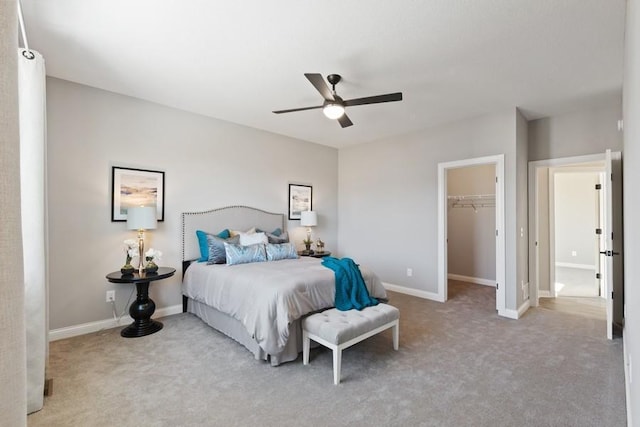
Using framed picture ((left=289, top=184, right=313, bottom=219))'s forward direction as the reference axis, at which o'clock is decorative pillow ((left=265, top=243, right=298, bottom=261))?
The decorative pillow is roughly at 2 o'clock from the framed picture.

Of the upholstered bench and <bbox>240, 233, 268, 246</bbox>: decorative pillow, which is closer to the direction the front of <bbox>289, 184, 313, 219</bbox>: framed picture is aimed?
the upholstered bench

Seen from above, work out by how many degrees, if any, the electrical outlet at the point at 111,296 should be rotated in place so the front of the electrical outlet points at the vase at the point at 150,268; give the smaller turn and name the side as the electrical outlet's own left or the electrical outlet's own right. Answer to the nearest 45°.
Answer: approximately 45° to the electrical outlet's own left

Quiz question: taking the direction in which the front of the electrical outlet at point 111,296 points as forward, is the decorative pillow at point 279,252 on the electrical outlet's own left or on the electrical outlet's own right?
on the electrical outlet's own left

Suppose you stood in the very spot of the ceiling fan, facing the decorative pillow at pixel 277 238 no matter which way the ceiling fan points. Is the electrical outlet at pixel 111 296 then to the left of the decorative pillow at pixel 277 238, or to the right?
left

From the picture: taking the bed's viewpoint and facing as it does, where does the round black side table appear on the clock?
The round black side table is roughly at 5 o'clock from the bed.

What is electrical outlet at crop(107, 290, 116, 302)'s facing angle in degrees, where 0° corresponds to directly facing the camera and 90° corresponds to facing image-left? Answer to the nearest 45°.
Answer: approximately 0°
